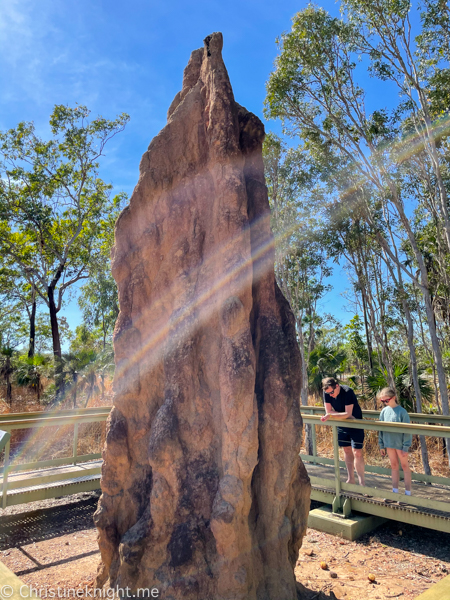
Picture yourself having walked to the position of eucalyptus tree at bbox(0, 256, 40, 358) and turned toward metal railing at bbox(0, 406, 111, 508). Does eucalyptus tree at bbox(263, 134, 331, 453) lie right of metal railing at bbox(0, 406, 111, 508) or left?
left

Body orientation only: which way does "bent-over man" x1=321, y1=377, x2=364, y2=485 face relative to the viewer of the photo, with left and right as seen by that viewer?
facing the viewer and to the left of the viewer

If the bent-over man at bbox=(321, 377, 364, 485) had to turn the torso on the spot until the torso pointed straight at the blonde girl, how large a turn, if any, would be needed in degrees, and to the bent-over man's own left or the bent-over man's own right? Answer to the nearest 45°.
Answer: approximately 90° to the bent-over man's own left

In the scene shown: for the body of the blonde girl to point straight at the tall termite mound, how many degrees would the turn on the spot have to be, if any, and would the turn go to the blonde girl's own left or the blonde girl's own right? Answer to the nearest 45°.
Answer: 0° — they already face it

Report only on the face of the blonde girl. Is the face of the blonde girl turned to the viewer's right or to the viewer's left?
to the viewer's left

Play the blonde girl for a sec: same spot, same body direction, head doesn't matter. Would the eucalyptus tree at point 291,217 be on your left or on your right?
on your right

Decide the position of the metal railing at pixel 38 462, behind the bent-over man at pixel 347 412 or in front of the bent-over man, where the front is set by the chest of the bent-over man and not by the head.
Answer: in front

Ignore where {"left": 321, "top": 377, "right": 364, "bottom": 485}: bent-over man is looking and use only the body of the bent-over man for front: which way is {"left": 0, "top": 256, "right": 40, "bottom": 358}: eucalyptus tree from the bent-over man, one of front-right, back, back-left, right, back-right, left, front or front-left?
right

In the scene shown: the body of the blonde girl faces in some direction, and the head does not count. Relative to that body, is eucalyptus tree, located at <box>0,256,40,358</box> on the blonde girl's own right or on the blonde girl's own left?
on the blonde girl's own right

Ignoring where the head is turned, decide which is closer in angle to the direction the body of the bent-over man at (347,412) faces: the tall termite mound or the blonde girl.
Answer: the tall termite mound

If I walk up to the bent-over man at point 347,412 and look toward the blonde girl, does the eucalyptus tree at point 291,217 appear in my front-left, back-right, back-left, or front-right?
back-left

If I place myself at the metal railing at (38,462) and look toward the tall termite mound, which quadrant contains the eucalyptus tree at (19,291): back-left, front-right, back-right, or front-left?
back-left

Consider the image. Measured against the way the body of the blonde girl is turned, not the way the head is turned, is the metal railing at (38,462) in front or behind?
in front
